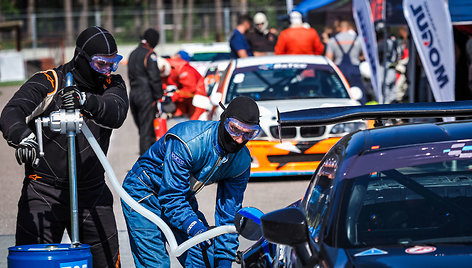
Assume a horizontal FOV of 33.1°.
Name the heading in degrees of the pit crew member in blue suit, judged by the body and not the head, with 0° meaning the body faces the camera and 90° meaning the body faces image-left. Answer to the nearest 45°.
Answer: approximately 315°

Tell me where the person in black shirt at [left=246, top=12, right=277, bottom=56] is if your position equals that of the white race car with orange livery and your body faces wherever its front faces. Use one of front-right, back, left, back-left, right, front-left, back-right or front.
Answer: back

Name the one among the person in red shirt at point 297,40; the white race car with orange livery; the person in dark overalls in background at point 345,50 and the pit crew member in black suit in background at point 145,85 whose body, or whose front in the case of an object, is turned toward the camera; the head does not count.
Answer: the white race car with orange livery

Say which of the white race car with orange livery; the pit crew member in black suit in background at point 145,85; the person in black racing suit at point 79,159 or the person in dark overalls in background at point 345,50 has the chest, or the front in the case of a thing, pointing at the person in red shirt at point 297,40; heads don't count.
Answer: the pit crew member in black suit in background at point 145,85

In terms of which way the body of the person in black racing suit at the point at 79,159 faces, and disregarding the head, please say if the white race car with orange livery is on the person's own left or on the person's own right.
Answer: on the person's own left

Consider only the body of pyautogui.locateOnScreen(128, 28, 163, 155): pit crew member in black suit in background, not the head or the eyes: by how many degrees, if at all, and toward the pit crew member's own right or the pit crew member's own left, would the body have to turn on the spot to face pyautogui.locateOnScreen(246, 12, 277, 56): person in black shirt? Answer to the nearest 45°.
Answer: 0° — they already face them

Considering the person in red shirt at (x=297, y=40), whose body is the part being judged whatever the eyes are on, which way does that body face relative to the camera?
away from the camera

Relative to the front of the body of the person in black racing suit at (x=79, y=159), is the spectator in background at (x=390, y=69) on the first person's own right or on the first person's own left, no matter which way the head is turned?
on the first person's own left
